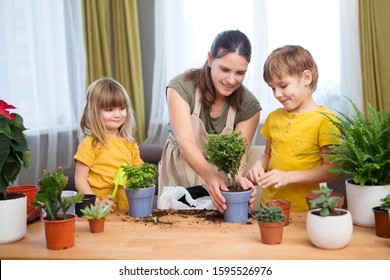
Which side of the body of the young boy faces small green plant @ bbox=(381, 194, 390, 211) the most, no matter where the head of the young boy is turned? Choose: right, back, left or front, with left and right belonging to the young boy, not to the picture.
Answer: left

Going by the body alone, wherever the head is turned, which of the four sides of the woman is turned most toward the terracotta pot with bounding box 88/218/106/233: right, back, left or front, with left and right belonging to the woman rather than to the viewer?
right

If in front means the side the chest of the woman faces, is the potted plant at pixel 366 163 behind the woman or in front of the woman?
in front

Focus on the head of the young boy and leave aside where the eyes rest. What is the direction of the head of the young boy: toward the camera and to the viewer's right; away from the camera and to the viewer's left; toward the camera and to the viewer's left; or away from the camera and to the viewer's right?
toward the camera and to the viewer's left

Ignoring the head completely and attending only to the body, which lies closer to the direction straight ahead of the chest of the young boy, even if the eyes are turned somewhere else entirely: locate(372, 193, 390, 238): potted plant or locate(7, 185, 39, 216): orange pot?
the orange pot

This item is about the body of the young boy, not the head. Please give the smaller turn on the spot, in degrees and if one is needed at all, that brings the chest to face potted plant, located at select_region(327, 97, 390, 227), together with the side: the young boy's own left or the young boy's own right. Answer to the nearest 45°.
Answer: approximately 90° to the young boy's own left

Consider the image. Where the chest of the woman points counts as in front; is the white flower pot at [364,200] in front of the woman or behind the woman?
in front

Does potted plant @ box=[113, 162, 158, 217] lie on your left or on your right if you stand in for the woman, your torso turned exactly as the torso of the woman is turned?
on your right

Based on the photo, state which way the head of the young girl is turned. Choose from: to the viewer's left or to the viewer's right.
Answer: to the viewer's right

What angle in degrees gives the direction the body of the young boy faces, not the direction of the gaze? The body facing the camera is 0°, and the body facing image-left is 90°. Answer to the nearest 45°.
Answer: approximately 45°

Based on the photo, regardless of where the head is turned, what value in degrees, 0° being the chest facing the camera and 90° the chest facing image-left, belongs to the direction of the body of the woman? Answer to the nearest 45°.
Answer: approximately 315°

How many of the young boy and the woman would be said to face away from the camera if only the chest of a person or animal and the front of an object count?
0

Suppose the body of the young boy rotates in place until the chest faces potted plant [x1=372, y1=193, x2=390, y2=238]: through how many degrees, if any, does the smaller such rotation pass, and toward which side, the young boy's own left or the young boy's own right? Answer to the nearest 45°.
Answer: approximately 90° to the young boy's own left

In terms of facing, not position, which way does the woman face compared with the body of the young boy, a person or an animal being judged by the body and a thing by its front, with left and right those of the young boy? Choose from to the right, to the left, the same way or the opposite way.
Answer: to the left
